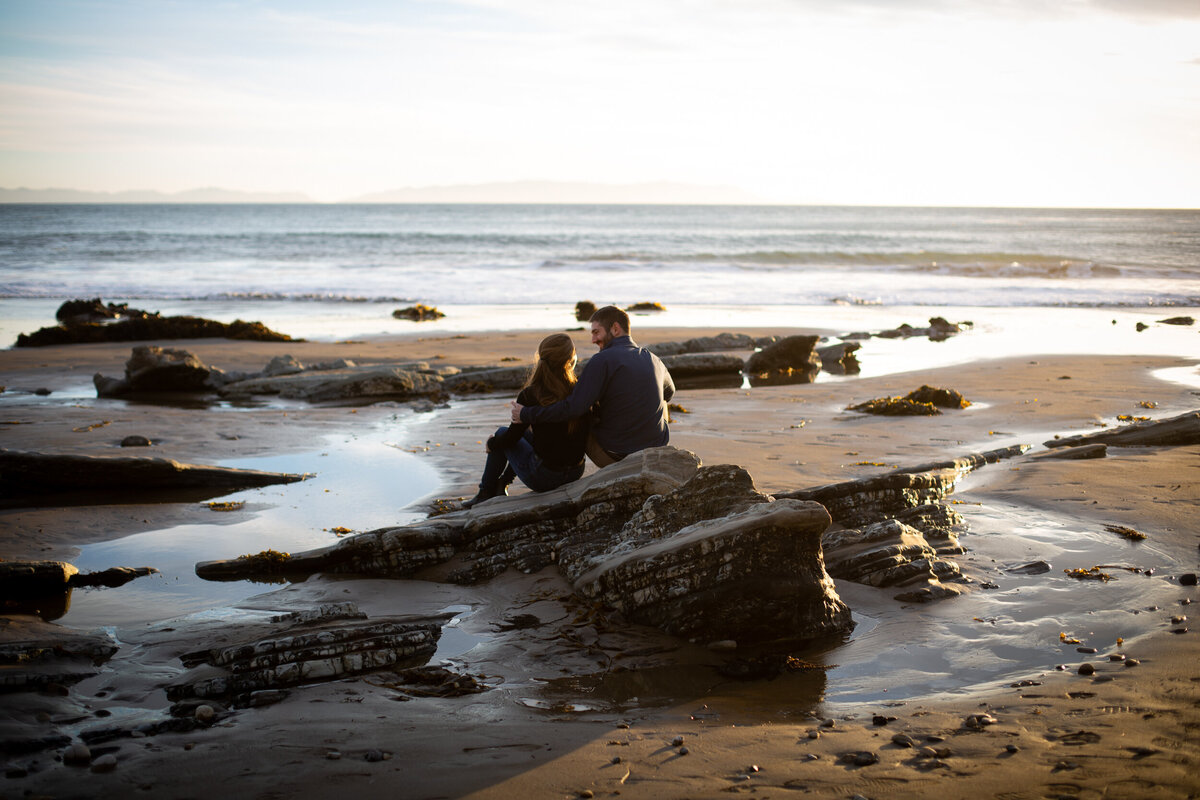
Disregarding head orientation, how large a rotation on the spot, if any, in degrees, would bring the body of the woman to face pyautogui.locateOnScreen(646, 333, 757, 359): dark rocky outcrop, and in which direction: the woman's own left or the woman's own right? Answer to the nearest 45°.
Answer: approximately 45° to the woman's own right

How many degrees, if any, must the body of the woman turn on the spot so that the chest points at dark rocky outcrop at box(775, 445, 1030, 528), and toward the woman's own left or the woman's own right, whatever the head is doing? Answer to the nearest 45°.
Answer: approximately 135° to the woman's own right

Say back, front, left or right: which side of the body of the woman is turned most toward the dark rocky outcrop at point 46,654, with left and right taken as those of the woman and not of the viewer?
left

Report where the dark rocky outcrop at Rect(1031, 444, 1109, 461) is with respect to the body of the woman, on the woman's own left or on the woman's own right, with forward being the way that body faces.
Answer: on the woman's own right

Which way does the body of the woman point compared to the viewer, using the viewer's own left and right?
facing away from the viewer and to the left of the viewer
